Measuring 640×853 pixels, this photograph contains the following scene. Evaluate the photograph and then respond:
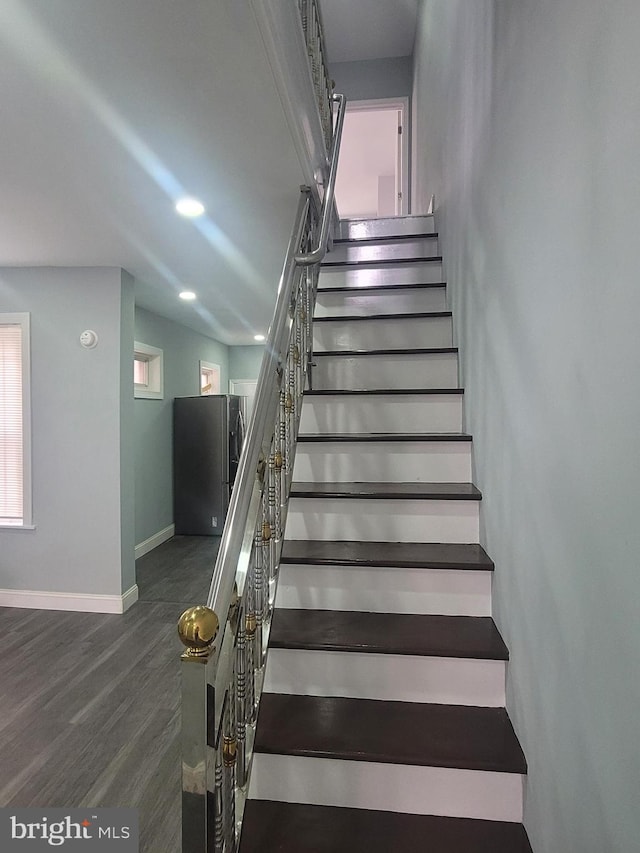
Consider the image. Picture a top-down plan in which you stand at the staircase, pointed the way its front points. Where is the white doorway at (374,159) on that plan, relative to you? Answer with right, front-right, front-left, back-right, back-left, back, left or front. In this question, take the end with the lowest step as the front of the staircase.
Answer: back

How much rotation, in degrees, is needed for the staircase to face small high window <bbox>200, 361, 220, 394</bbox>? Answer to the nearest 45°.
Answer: approximately 135° to its right

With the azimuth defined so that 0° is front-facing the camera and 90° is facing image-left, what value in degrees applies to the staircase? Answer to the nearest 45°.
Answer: approximately 0°

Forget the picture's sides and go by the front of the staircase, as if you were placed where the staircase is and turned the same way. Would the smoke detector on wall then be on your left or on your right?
on your right

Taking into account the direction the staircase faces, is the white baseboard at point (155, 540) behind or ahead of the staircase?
behind

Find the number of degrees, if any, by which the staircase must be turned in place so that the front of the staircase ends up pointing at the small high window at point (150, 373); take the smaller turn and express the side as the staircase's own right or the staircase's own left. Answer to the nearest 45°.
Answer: approximately 135° to the staircase's own right

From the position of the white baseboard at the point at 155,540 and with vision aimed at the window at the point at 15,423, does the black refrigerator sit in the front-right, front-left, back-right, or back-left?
back-left
